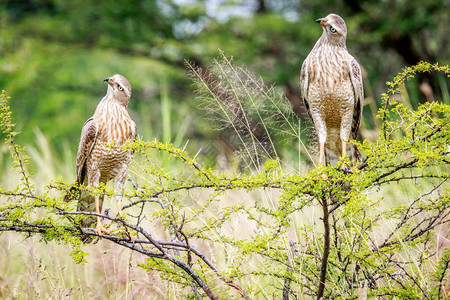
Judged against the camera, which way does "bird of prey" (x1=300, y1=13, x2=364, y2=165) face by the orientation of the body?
toward the camera

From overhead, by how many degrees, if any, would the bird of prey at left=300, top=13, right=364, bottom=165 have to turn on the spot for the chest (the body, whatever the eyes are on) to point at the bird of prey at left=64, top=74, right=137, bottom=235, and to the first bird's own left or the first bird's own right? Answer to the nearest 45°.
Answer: approximately 90° to the first bird's own right
